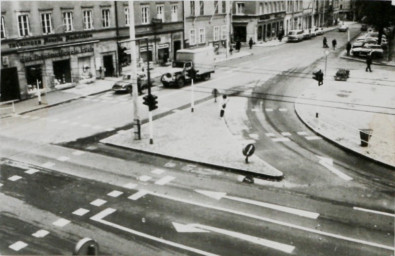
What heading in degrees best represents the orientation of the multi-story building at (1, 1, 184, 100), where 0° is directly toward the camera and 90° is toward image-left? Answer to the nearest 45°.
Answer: approximately 315°
